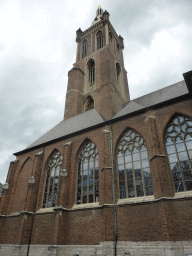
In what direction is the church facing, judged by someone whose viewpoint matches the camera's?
facing away from the viewer and to the left of the viewer
